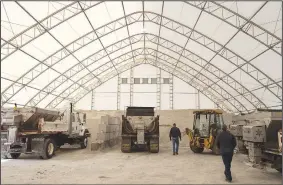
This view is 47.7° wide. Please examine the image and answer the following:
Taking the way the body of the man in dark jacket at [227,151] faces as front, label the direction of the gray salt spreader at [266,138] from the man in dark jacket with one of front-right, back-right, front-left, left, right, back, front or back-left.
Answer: front-right

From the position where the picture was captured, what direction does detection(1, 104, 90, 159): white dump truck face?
facing away from the viewer and to the right of the viewer

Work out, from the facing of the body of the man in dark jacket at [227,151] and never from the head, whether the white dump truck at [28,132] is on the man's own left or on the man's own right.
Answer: on the man's own left

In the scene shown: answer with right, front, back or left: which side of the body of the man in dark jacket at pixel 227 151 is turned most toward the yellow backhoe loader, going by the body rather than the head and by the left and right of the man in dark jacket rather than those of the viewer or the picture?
front

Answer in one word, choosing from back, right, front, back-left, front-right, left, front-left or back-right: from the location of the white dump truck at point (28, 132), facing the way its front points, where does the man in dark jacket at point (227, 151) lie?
right

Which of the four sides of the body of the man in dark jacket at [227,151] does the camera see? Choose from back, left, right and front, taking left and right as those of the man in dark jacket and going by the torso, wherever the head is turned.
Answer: back

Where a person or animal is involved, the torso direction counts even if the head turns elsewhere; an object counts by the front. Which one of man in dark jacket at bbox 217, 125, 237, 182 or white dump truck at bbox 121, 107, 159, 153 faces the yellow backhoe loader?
the man in dark jacket
